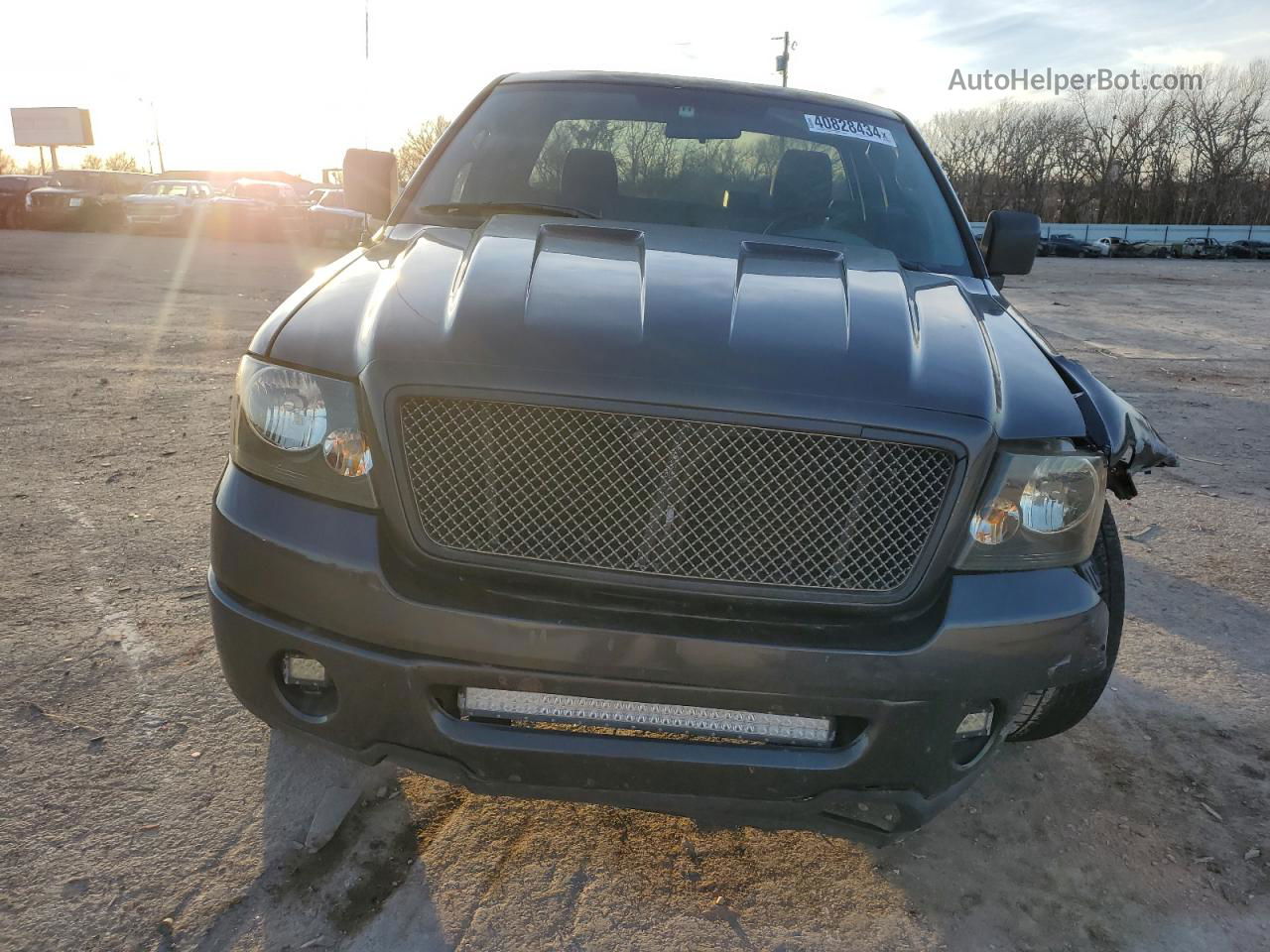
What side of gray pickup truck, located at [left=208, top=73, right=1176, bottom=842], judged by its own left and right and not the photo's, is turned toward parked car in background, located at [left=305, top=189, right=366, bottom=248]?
back

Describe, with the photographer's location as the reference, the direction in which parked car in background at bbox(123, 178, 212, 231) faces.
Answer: facing the viewer and to the left of the viewer

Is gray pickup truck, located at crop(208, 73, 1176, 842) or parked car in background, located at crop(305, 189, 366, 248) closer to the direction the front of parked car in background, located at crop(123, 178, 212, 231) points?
the gray pickup truck

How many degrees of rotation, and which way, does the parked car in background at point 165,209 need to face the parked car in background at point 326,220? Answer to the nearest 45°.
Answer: approximately 90° to its left

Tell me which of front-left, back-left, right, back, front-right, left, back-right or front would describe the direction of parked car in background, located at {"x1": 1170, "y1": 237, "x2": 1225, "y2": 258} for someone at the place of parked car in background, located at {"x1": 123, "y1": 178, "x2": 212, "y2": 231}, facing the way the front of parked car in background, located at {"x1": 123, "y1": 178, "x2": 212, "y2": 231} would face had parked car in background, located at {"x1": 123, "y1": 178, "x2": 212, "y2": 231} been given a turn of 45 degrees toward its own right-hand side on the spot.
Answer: back

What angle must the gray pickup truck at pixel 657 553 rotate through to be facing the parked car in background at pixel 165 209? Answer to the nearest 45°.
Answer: approximately 135° to its right

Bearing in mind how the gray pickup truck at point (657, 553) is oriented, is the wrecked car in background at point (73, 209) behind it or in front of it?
behind

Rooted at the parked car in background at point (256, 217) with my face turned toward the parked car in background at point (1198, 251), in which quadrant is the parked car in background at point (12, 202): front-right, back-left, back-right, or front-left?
back-left

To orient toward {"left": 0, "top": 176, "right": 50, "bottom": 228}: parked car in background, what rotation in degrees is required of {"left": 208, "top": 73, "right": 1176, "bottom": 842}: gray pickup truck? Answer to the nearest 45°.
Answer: approximately 135° to its right

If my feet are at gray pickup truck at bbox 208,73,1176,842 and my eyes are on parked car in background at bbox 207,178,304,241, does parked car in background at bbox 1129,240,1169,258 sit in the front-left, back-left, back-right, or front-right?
front-right

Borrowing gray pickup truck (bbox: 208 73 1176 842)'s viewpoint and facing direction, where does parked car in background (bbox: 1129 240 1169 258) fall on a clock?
The parked car in background is roughly at 7 o'clock from the gray pickup truck.

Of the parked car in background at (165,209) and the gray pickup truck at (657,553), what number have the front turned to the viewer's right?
0

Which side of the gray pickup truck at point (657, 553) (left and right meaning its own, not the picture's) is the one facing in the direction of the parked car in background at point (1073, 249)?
back

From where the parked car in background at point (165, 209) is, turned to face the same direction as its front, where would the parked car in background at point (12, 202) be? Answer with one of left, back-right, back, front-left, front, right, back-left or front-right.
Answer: right

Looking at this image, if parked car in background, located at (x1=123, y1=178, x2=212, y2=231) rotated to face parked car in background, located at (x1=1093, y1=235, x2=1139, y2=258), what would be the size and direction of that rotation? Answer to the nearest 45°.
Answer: approximately 135° to its left

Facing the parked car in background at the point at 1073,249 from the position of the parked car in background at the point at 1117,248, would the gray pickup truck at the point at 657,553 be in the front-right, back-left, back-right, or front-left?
front-left

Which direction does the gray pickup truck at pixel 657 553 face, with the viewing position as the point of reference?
facing the viewer
